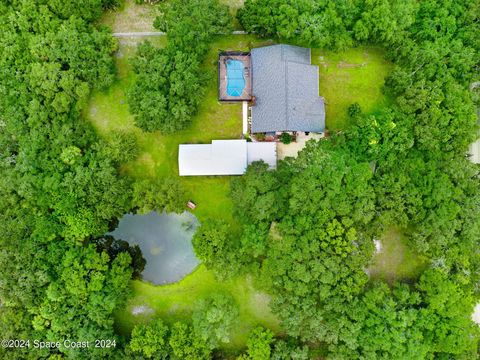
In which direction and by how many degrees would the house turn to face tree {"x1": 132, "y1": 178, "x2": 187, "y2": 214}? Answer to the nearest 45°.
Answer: approximately 45° to its right
